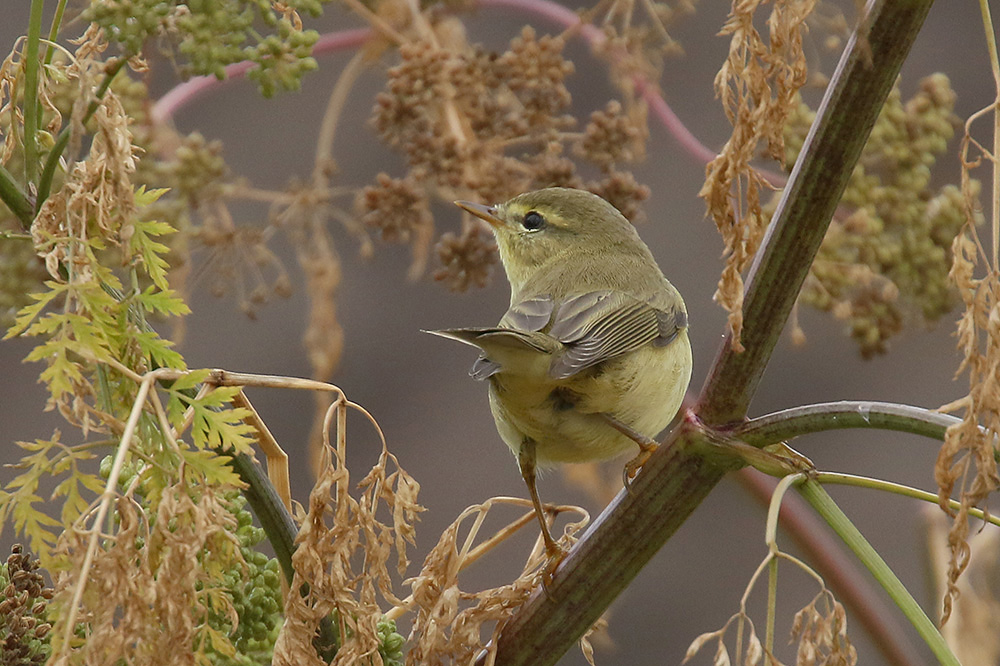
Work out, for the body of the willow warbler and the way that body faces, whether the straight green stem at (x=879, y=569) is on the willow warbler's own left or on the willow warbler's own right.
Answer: on the willow warbler's own right

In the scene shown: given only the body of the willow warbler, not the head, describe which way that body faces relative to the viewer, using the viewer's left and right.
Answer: facing away from the viewer and to the right of the viewer

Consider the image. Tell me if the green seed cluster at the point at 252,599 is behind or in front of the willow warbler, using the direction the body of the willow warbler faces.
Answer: behind

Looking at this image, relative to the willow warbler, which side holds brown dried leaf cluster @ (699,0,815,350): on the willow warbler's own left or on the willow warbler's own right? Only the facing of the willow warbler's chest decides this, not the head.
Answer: on the willow warbler's own right
